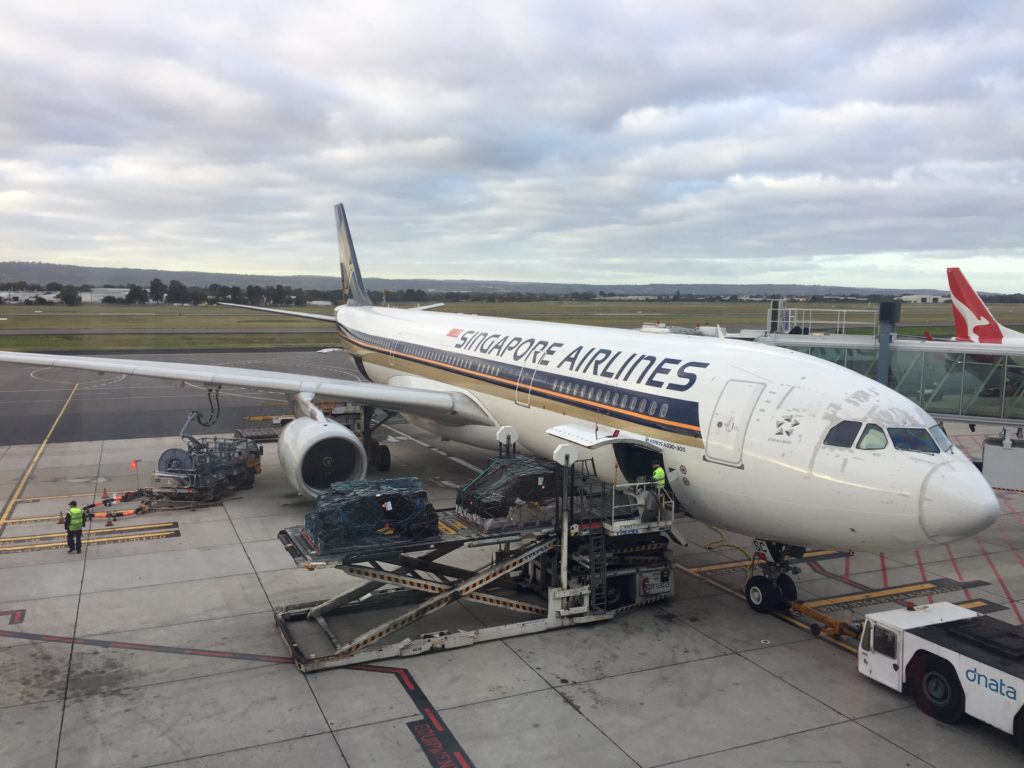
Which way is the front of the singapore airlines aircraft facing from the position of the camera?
facing the viewer and to the right of the viewer

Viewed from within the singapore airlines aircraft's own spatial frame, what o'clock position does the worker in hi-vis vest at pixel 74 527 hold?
The worker in hi-vis vest is roughly at 5 o'clock from the singapore airlines aircraft.
